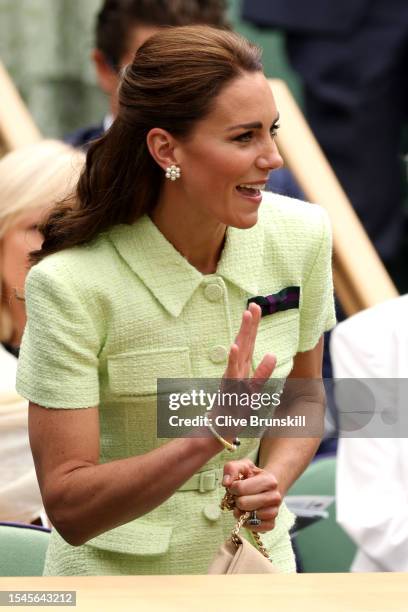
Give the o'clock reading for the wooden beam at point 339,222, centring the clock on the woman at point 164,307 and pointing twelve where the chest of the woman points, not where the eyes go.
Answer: The wooden beam is roughly at 8 o'clock from the woman.

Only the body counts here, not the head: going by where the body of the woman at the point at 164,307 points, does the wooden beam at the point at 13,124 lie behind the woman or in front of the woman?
behind

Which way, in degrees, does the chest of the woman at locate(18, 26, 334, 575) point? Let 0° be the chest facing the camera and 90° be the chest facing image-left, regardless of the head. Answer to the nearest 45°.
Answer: approximately 315°

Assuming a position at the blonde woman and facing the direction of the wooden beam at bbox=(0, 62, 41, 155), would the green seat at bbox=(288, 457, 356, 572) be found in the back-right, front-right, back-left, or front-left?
back-right

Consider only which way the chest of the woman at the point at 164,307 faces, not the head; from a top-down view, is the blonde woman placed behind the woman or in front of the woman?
behind
